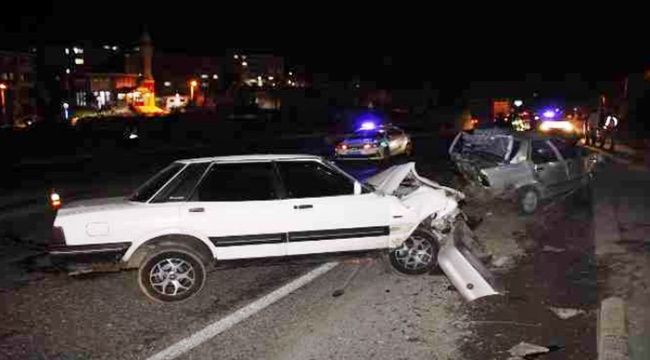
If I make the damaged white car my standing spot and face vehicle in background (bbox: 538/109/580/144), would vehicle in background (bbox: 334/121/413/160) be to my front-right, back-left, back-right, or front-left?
front-left

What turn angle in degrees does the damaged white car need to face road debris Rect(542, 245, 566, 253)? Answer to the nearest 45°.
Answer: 0° — it already faces it

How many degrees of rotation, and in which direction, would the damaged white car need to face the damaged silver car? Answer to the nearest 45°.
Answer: approximately 45° to its left

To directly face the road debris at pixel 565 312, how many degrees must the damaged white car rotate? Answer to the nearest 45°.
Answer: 0° — it already faces it

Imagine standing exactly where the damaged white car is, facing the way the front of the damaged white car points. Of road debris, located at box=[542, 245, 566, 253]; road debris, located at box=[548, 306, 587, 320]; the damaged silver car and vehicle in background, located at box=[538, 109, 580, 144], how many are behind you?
0

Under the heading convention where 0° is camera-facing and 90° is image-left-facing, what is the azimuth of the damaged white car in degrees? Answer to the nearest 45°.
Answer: approximately 270°

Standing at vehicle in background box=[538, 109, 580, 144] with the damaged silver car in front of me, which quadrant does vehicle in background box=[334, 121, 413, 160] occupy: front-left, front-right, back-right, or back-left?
front-right

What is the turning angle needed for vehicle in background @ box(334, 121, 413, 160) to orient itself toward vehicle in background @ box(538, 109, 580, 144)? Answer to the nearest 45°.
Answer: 0° — it already faces it

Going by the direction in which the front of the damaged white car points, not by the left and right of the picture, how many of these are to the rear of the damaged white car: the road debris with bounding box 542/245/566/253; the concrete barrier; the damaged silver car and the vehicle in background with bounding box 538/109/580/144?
0

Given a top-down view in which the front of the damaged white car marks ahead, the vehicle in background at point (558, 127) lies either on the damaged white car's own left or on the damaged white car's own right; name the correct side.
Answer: on the damaged white car's own left

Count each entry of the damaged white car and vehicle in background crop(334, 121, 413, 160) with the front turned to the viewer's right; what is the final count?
1

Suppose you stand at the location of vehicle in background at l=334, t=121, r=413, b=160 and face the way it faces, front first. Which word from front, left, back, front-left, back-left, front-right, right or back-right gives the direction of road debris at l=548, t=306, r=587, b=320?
back-right

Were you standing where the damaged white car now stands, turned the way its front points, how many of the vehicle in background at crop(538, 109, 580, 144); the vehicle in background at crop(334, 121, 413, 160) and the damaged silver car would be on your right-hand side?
0
